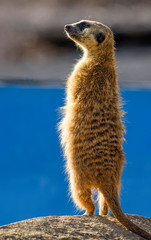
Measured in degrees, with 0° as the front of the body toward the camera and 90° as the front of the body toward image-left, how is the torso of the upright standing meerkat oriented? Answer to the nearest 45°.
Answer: approximately 135°
